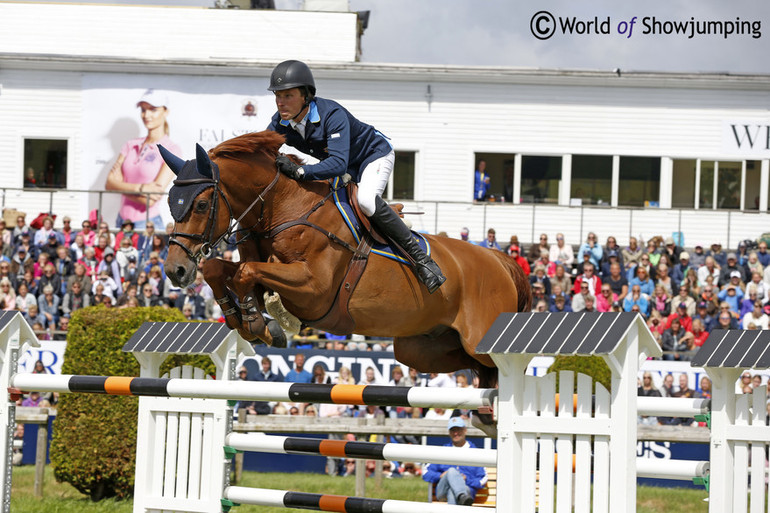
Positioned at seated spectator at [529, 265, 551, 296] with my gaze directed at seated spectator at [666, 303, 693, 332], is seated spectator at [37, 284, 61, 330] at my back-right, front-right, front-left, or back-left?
back-right

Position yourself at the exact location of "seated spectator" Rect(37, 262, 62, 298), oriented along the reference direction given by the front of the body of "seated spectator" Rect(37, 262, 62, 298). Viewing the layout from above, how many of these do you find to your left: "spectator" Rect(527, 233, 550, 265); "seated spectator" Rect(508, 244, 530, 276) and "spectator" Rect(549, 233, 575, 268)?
3

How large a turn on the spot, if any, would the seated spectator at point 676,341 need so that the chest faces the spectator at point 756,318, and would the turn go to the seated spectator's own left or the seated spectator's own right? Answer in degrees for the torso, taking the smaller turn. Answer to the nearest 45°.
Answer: approximately 135° to the seated spectator's own left

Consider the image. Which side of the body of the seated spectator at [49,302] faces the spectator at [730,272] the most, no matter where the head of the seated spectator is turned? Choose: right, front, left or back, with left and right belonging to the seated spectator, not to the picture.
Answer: left

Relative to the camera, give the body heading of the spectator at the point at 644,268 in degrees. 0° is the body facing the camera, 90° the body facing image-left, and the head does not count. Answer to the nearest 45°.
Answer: approximately 0°
